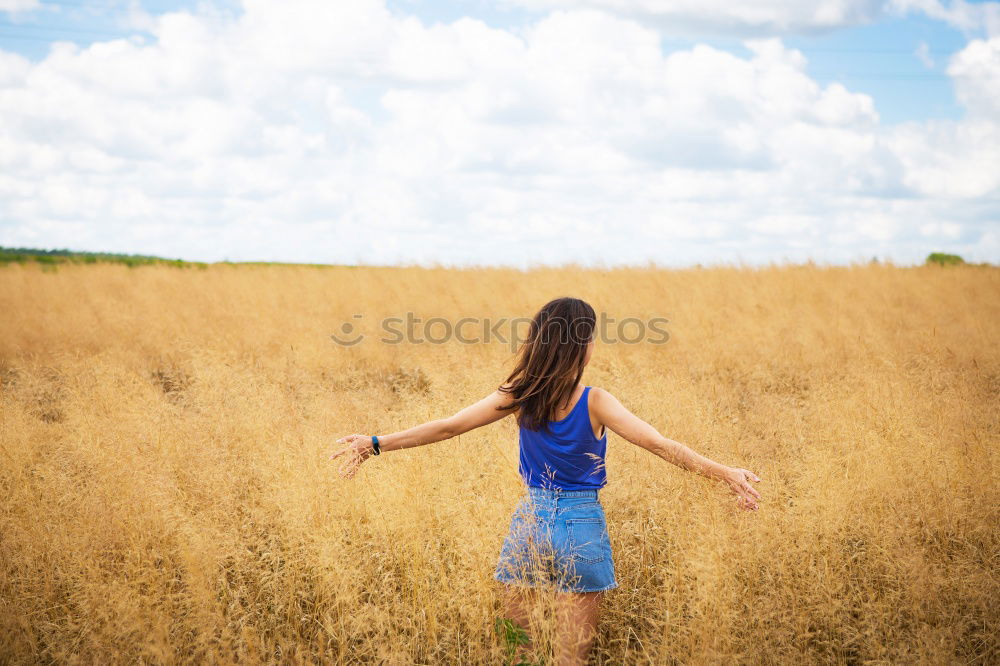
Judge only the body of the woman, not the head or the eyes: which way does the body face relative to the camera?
away from the camera
